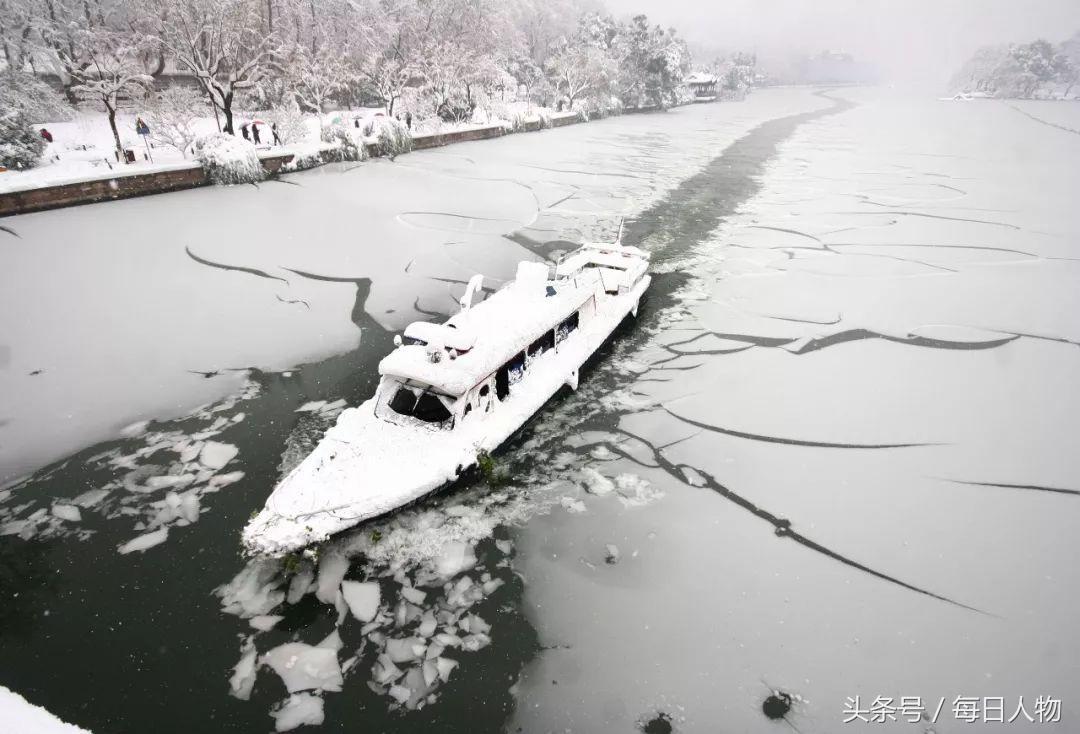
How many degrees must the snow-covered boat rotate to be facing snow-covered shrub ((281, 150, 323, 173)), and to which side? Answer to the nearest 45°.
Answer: approximately 135° to its right

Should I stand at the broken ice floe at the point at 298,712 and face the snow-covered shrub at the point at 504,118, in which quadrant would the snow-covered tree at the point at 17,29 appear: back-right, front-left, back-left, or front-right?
front-left

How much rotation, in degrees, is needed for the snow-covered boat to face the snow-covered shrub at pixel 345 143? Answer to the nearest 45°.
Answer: approximately 135° to its right

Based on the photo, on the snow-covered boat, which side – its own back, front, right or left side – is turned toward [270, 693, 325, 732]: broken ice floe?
front

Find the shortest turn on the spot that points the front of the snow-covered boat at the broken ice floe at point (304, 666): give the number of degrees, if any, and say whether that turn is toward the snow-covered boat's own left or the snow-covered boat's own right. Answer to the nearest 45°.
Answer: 0° — it already faces it

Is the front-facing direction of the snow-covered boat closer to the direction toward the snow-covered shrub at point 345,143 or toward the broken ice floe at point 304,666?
the broken ice floe

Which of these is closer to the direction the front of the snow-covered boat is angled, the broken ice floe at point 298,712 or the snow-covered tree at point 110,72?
the broken ice floe

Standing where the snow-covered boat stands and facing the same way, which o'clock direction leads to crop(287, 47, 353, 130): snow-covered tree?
The snow-covered tree is roughly at 4 o'clock from the snow-covered boat.

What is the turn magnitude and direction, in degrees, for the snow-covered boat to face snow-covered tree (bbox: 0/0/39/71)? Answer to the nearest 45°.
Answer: approximately 90° to its right

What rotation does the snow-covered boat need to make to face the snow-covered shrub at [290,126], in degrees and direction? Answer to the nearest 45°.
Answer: approximately 135° to its right

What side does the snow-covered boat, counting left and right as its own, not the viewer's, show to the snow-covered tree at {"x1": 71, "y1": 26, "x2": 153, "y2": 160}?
right

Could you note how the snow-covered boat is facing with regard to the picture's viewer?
facing the viewer and to the left of the viewer

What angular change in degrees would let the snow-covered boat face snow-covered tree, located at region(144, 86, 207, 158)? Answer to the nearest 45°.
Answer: approximately 90° to its right

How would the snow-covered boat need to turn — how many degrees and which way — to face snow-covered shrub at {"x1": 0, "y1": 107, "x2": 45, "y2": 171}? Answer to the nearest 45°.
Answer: approximately 90° to its right
